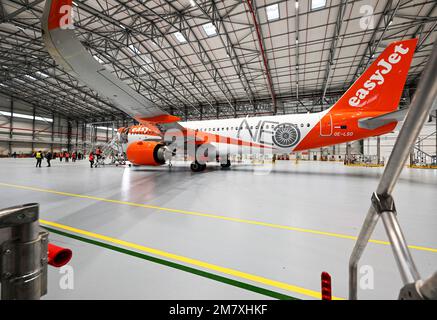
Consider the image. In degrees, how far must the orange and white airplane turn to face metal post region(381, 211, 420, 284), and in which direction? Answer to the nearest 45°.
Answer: approximately 135° to its left

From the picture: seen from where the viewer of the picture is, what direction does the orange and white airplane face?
facing away from the viewer and to the left of the viewer

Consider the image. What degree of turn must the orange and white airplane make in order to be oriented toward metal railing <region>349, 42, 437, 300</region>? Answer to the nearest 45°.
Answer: approximately 135° to its left

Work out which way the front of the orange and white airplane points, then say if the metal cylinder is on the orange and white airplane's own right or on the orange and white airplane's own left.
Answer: on the orange and white airplane's own left
